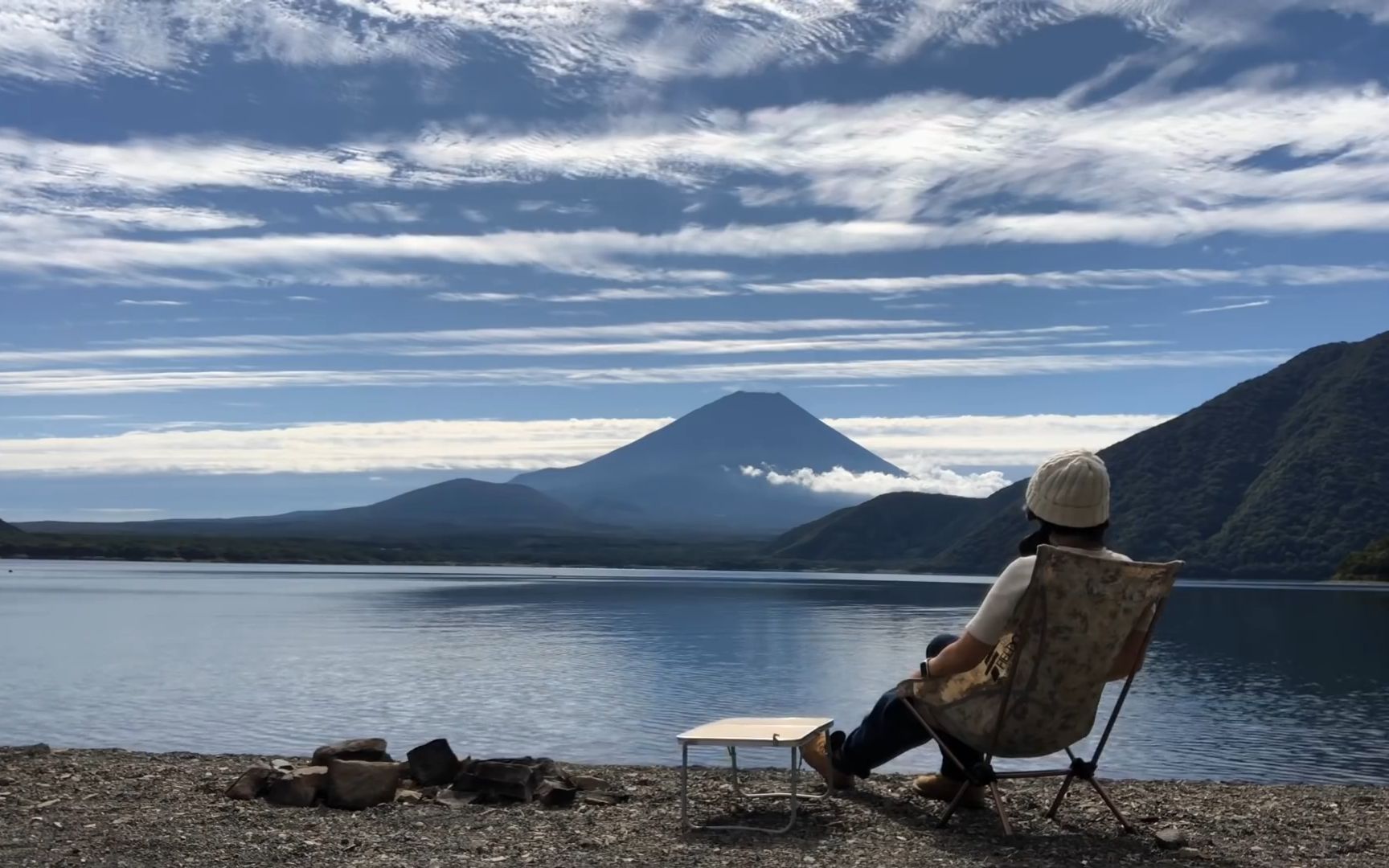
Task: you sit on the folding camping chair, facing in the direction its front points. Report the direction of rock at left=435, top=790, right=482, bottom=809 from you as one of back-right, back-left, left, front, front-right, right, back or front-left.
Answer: front-left

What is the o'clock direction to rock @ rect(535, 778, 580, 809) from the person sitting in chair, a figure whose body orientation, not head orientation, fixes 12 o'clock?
The rock is roughly at 11 o'clock from the person sitting in chair.

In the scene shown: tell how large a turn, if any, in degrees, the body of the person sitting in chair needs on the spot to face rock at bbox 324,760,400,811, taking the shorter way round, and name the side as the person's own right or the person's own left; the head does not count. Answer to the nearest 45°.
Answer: approximately 45° to the person's own left

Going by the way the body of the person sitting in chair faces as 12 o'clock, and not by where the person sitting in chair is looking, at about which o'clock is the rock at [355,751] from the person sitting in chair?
The rock is roughly at 11 o'clock from the person sitting in chair.

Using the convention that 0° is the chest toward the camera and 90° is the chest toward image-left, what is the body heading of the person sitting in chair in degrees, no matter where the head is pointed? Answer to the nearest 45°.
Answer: approximately 135°

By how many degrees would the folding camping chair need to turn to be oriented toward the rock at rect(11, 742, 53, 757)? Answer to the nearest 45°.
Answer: approximately 45° to its left

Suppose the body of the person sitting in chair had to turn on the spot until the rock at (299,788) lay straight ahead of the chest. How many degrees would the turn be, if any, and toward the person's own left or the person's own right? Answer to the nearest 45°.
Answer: approximately 45° to the person's own left

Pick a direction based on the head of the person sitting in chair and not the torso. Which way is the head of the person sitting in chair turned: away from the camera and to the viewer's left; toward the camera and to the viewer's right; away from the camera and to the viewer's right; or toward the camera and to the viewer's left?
away from the camera and to the viewer's left

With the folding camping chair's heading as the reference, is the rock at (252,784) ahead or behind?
ahead

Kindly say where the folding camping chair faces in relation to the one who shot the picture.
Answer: facing away from the viewer and to the left of the viewer
